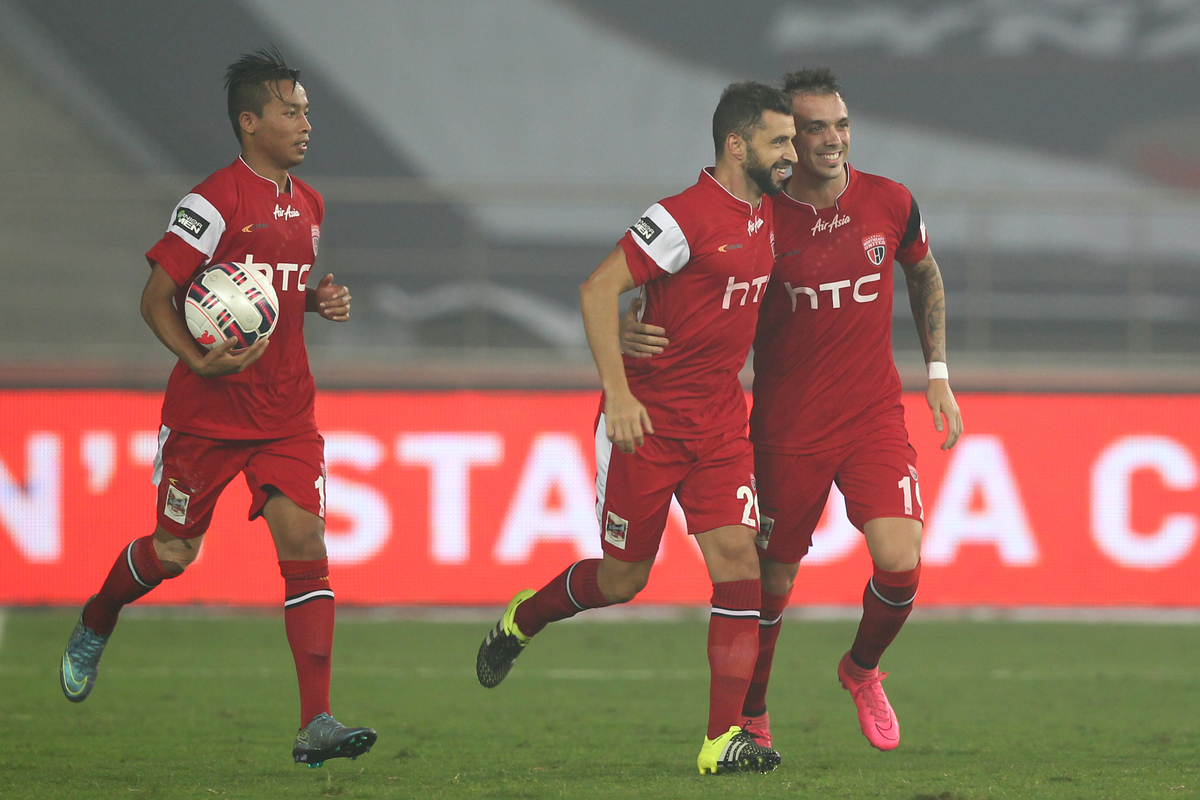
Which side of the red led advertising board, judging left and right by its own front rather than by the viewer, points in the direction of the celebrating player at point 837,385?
front

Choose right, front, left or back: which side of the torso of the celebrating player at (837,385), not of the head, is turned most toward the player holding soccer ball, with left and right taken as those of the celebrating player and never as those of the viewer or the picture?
right

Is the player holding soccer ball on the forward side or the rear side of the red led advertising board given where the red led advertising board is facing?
on the forward side

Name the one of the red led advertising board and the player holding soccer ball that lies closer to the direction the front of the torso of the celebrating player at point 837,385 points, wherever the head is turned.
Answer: the player holding soccer ball

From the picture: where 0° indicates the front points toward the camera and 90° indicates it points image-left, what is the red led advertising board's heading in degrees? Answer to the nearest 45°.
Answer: approximately 0°

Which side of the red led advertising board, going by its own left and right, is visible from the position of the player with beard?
front

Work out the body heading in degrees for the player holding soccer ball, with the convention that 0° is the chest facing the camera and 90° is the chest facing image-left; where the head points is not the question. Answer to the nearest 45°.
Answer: approximately 315°

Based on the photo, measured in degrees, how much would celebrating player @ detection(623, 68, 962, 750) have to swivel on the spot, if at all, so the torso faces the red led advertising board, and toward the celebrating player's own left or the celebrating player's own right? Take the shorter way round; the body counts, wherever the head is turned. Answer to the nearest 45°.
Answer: approximately 135° to the celebrating player's own right

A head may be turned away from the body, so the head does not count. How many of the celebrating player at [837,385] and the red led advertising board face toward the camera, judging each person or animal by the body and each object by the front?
2

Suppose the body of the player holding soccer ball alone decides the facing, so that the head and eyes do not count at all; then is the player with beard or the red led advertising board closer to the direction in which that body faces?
the player with beard
